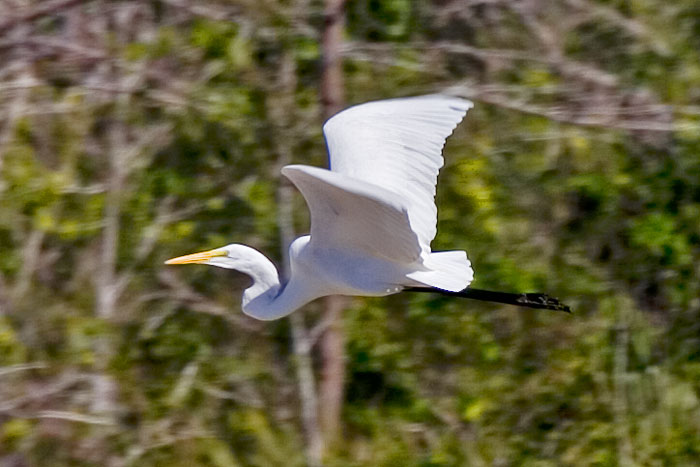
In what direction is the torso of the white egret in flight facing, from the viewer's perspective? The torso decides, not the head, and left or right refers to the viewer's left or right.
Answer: facing to the left of the viewer

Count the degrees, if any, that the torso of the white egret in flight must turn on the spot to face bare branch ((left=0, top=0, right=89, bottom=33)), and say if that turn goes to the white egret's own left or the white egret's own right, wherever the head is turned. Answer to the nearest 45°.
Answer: approximately 45° to the white egret's own right

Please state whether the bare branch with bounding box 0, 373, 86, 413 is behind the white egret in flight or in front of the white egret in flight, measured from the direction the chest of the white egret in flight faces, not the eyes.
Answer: in front
